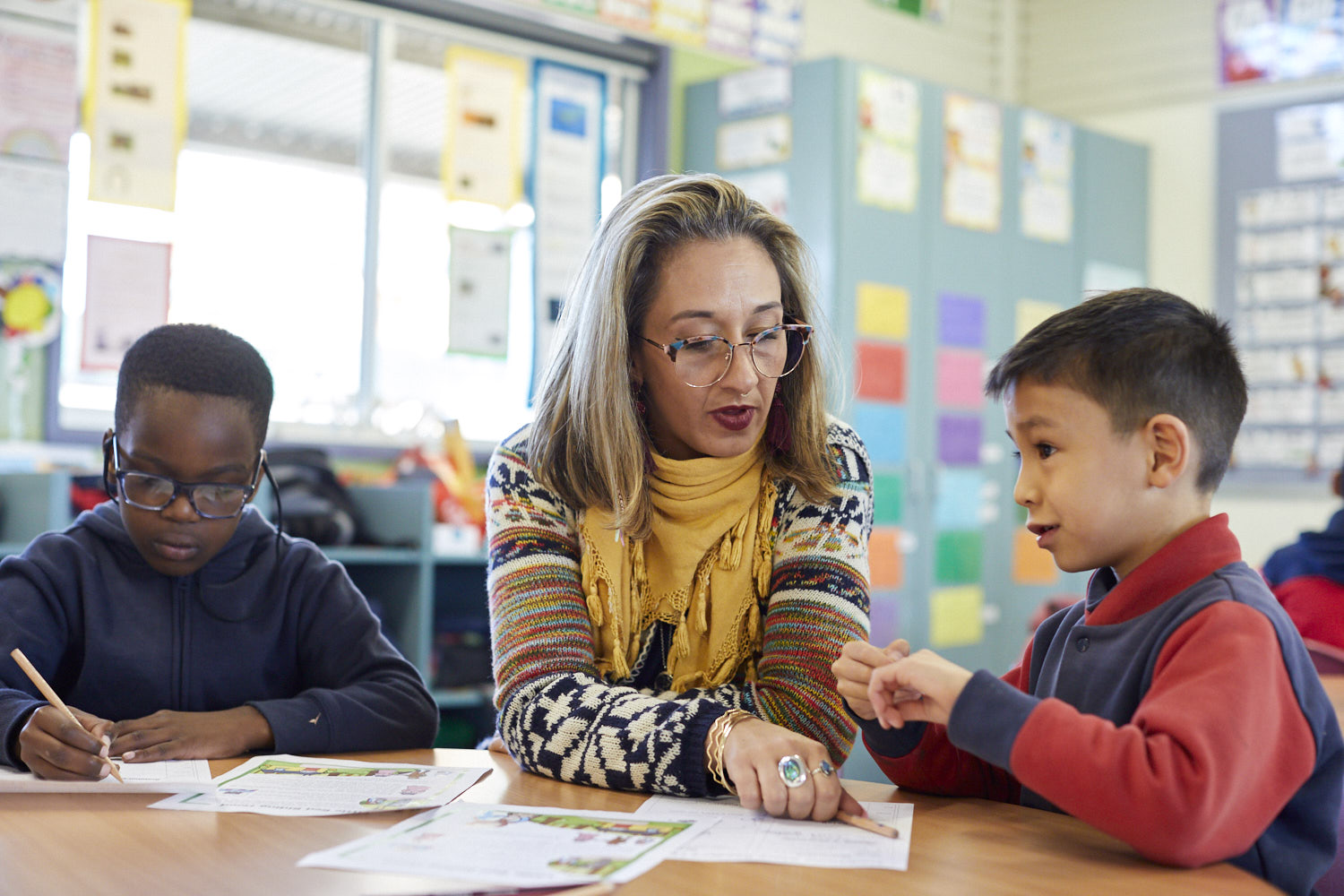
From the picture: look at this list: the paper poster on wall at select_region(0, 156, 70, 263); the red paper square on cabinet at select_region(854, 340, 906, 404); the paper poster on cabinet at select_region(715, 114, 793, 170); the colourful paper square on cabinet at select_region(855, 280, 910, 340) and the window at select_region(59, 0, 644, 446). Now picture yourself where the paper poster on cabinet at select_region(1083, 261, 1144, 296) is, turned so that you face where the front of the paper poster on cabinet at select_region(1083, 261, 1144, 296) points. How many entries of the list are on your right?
5

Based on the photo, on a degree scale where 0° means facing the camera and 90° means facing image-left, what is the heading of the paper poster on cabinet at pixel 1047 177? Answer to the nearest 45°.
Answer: approximately 315°

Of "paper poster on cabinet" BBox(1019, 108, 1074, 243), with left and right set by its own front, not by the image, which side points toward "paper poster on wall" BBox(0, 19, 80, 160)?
right

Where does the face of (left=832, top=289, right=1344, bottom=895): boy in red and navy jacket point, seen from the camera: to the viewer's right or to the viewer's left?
to the viewer's left

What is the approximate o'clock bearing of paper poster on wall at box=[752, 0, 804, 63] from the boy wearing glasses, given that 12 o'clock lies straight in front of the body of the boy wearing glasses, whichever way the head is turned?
The paper poster on wall is roughly at 7 o'clock from the boy wearing glasses.

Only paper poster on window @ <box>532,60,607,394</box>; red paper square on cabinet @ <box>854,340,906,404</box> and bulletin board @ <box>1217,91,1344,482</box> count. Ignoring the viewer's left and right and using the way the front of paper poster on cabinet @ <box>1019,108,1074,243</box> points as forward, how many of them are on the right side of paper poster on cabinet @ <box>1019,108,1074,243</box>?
2

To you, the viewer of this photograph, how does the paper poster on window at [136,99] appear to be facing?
facing the viewer

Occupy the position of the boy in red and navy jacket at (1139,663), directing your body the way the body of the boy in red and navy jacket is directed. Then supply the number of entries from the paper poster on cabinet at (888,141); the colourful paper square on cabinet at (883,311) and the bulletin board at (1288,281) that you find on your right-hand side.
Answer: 3

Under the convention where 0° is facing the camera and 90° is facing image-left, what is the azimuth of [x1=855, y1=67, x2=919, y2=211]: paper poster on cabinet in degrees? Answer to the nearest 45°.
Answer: approximately 315°

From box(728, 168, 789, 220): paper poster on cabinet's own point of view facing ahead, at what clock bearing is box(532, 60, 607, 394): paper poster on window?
box(532, 60, 607, 394): paper poster on window is roughly at 3 o'clock from box(728, 168, 789, 220): paper poster on cabinet.

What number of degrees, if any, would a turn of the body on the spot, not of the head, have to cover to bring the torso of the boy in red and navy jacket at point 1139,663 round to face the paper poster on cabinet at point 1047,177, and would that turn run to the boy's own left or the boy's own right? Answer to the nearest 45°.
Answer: approximately 90° to the boy's own right

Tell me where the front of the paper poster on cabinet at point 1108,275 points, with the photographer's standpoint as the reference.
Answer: facing the viewer and to the right of the viewer

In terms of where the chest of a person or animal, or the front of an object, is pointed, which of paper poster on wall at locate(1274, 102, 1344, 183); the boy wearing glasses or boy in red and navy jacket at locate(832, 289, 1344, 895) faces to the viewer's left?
the boy in red and navy jacket

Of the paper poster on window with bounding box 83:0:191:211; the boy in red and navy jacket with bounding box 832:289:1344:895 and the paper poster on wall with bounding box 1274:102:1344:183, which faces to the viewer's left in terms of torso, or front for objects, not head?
the boy in red and navy jacket
